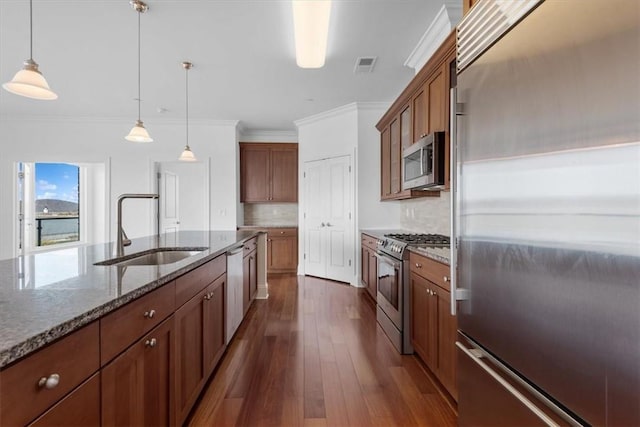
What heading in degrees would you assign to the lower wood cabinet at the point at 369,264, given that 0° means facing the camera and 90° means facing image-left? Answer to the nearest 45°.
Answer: approximately 90°

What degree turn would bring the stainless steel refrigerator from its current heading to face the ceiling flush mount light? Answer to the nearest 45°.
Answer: approximately 90° to its right

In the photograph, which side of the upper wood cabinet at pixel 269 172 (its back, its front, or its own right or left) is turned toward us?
front

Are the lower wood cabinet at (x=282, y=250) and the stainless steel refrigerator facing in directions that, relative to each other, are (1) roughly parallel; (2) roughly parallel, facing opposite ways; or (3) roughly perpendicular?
roughly perpendicular

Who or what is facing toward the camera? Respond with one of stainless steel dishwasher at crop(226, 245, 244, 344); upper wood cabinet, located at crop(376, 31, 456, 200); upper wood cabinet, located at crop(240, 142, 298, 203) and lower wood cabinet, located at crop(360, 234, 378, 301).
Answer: upper wood cabinet, located at crop(240, 142, 298, 203)

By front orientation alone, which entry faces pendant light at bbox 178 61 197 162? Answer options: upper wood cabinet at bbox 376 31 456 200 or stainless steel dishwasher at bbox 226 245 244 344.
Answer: the upper wood cabinet

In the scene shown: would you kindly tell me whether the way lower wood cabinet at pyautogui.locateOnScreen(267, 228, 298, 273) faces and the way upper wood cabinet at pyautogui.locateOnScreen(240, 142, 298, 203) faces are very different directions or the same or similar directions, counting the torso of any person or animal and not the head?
same or similar directions

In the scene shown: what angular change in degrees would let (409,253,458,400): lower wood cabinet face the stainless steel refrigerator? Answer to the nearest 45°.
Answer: approximately 45° to its left

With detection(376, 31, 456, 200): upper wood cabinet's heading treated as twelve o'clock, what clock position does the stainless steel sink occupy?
The stainless steel sink is roughly at 11 o'clock from the upper wood cabinet.

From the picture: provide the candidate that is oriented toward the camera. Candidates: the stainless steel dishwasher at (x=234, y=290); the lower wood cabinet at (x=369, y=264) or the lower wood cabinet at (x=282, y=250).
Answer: the lower wood cabinet at (x=282, y=250)

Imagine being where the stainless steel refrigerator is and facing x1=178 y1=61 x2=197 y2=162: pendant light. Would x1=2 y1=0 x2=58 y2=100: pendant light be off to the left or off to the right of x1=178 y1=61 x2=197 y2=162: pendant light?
left

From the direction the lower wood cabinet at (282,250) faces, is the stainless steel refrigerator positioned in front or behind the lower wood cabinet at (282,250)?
in front

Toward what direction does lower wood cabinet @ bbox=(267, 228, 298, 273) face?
toward the camera

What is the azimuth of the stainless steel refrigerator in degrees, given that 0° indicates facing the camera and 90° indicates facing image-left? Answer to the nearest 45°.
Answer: approximately 45°

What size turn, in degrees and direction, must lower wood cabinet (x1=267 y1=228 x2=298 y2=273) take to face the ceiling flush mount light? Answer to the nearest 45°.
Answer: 0° — it already faces it

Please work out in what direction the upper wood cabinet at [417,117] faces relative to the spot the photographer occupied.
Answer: facing to the left of the viewer

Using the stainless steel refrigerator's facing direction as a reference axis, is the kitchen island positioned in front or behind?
in front

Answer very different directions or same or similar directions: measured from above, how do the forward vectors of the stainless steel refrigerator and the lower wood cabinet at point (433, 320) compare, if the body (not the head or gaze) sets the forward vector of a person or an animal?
same or similar directions

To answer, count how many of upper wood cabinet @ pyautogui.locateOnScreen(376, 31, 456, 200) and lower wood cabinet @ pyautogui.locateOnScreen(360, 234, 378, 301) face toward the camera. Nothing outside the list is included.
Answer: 0
